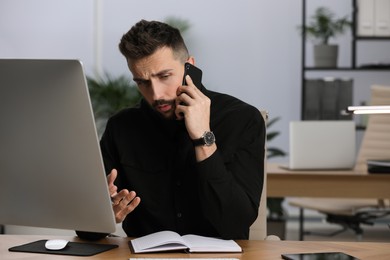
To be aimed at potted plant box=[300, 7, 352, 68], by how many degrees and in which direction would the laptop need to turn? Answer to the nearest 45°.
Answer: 0° — it already faces it

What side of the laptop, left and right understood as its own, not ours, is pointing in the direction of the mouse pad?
back

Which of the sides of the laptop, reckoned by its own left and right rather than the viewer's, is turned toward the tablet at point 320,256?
back

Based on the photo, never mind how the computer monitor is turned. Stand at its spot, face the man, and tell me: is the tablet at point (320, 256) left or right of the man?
right

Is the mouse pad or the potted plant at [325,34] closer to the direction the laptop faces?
the potted plant

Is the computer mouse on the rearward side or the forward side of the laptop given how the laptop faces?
on the rearward side

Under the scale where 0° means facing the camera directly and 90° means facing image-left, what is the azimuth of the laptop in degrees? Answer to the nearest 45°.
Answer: approximately 180°

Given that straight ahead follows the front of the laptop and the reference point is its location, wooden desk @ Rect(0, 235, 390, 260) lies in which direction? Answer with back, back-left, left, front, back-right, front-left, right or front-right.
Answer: back
